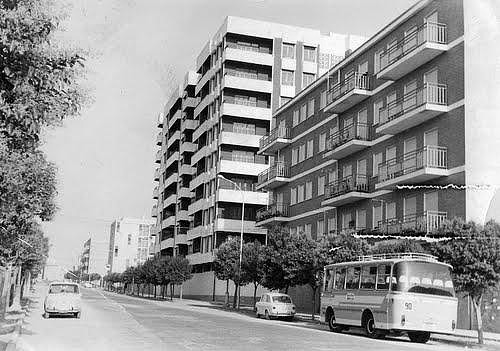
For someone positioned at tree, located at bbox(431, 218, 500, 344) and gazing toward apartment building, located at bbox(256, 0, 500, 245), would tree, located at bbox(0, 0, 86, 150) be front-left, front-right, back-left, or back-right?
back-left

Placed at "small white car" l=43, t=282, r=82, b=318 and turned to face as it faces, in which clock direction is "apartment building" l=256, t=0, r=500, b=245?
The apartment building is roughly at 9 o'clock from the small white car.

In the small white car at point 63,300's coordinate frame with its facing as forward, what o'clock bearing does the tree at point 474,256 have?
The tree is roughly at 10 o'clock from the small white car.

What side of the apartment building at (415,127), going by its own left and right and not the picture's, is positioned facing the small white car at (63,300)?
front

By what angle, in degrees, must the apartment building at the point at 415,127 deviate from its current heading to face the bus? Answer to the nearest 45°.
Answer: approximately 45° to its left

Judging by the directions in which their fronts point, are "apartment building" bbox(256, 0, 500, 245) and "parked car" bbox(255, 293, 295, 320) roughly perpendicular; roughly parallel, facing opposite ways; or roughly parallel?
roughly perpendicular

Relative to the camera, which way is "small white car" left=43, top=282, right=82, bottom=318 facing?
toward the camera
